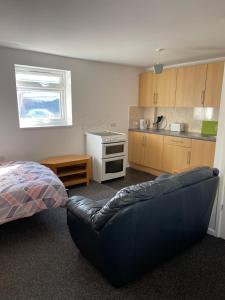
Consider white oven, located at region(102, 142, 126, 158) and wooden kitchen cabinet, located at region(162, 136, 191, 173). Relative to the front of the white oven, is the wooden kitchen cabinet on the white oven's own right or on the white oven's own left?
on the white oven's own left

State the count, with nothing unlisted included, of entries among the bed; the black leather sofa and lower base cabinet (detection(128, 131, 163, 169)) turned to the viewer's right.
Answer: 1

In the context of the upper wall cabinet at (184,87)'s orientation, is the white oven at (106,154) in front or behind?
in front

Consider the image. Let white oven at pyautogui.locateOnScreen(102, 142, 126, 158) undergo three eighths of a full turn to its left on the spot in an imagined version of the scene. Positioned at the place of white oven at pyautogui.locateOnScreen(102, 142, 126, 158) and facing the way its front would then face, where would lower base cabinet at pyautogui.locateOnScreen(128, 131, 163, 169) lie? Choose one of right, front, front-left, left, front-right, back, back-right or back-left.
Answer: front-right

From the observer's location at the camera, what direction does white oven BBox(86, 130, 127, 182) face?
facing the viewer and to the right of the viewer

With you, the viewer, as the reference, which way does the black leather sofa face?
facing away from the viewer and to the left of the viewer

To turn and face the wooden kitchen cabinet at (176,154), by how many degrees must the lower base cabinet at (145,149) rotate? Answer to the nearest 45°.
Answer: approximately 90° to its left

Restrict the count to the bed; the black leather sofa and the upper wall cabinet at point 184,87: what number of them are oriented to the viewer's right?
1

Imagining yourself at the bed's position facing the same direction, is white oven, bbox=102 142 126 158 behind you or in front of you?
in front

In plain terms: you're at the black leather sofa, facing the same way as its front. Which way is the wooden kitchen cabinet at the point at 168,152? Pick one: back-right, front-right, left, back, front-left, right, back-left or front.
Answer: front-right

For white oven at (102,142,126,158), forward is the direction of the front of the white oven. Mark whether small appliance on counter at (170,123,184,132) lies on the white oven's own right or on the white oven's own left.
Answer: on the white oven's own left

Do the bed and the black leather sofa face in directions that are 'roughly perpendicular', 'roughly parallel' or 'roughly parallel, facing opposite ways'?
roughly perpendicular

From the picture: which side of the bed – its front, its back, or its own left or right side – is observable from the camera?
right
